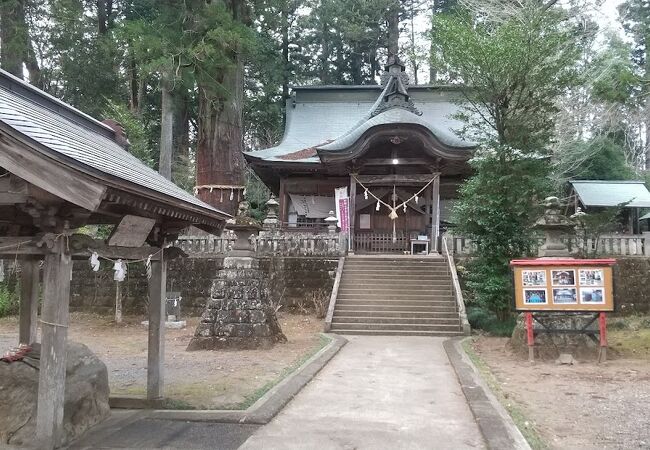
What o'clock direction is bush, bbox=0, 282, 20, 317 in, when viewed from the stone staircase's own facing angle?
The bush is roughly at 3 o'clock from the stone staircase.

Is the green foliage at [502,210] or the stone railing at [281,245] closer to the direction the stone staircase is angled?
the green foliage

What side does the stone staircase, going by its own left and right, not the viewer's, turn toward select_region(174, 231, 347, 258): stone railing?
right

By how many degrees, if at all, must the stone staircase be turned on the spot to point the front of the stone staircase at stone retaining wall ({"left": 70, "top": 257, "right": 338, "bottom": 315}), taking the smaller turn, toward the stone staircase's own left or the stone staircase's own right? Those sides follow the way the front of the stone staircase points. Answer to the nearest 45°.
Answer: approximately 90° to the stone staircase's own right

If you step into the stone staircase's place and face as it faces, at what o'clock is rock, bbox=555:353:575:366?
The rock is roughly at 11 o'clock from the stone staircase.

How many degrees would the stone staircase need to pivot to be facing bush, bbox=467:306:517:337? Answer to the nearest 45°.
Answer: approximately 90° to its left

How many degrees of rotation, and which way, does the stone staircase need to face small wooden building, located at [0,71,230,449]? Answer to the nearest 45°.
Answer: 0° — it already faces it

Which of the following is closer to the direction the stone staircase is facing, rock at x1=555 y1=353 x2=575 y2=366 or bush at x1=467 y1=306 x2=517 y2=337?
the rock

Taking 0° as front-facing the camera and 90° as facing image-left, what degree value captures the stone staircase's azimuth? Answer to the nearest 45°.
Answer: approximately 0°
